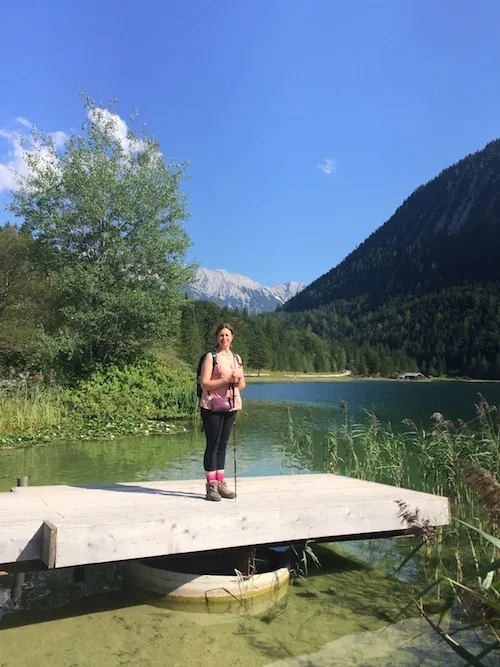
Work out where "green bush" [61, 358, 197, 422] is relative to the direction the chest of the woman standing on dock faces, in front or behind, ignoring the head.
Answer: behind

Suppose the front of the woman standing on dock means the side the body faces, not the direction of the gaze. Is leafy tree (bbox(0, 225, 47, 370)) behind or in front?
behind

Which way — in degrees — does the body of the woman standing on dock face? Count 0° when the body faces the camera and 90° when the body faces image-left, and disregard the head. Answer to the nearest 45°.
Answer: approximately 315°

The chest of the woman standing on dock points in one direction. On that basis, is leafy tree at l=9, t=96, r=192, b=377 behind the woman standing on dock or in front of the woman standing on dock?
behind
